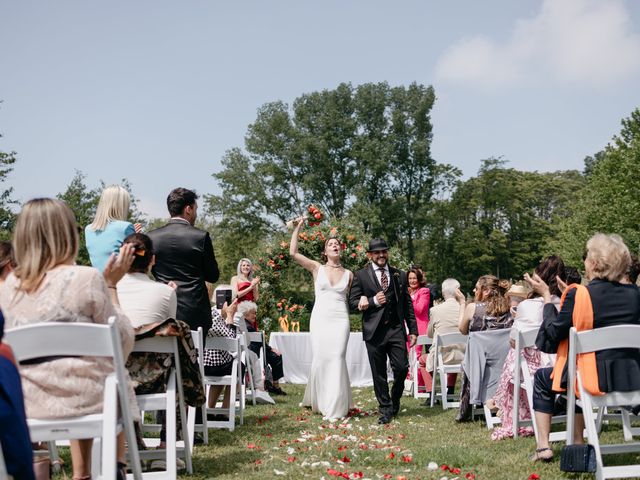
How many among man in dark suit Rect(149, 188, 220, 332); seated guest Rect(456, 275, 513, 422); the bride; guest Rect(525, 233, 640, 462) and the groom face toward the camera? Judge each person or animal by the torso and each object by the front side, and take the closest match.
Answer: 2

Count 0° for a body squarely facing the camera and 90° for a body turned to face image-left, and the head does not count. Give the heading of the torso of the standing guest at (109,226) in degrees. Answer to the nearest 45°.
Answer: approximately 225°

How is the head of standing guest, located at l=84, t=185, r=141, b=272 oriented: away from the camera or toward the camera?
away from the camera

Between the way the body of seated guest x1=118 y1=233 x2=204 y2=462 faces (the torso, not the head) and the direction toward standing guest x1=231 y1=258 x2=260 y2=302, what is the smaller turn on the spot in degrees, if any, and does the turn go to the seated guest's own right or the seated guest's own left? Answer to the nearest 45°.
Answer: approximately 45° to the seated guest's own left

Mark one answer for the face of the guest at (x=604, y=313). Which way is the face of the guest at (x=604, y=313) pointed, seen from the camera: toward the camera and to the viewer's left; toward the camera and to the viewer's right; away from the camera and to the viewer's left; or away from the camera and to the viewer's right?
away from the camera and to the viewer's left

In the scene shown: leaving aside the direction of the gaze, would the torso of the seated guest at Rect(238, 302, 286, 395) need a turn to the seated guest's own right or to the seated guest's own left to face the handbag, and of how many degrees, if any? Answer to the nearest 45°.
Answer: approximately 90° to the seated guest's own right

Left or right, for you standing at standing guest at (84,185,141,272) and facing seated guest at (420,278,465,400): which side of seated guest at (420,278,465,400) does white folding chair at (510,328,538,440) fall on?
right

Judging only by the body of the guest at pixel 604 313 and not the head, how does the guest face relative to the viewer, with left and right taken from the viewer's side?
facing away from the viewer and to the left of the viewer

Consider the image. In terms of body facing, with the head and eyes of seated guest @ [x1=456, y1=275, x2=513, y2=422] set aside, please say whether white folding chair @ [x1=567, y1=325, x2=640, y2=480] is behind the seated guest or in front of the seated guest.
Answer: behind

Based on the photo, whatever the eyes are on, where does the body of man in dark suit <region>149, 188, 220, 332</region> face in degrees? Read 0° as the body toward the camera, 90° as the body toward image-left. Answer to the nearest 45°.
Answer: approximately 225°
